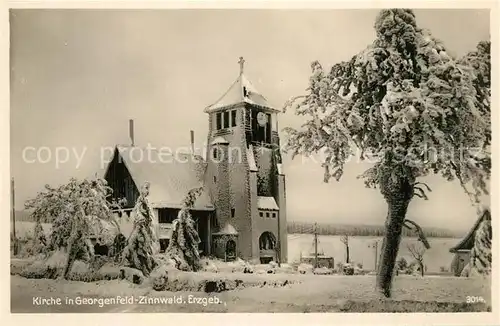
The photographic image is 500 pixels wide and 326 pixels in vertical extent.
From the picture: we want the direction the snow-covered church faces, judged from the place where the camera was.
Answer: facing the viewer and to the right of the viewer

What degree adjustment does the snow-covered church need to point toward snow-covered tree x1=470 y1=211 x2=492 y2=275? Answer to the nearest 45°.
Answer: approximately 45° to its left
